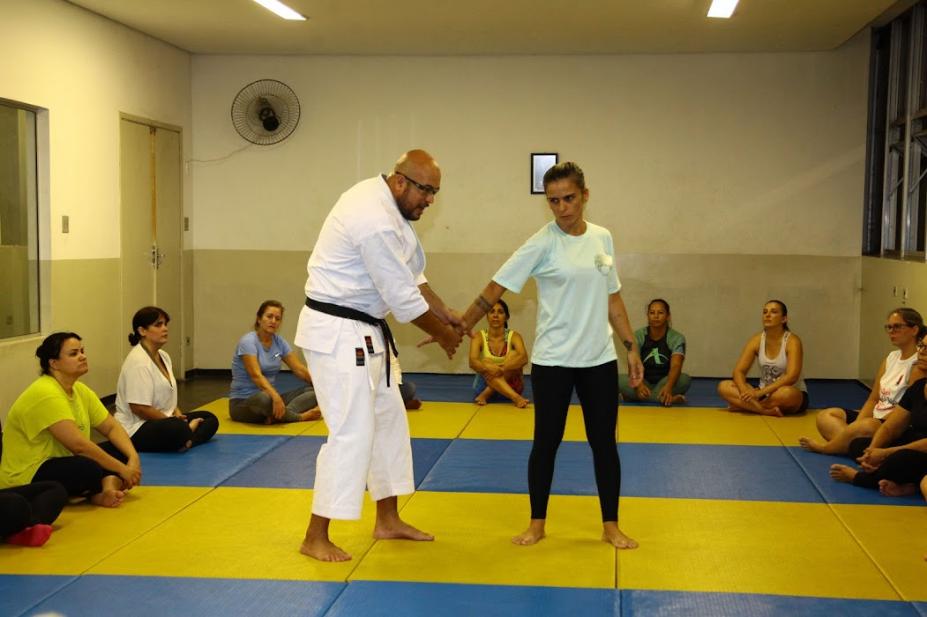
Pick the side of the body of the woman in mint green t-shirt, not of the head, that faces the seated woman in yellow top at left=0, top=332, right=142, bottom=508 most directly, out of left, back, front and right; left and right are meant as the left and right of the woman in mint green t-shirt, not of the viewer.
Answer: right

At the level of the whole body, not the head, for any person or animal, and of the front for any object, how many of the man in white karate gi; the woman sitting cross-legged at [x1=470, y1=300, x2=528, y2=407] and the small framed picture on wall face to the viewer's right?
1

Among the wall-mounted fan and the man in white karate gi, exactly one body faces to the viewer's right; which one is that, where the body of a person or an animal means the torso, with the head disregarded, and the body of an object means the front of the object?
the man in white karate gi

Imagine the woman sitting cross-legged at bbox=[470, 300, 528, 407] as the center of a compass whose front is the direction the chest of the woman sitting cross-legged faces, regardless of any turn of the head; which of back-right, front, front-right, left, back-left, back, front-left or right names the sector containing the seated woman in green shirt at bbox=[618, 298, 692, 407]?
left

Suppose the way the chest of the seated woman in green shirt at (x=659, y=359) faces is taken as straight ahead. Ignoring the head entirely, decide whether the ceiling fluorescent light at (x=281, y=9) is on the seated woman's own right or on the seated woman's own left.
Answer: on the seated woman's own right

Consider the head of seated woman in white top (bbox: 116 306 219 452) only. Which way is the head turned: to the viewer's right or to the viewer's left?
to the viewer's right

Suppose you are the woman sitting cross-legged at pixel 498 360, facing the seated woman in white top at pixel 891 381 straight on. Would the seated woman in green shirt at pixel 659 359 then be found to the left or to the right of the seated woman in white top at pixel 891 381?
left

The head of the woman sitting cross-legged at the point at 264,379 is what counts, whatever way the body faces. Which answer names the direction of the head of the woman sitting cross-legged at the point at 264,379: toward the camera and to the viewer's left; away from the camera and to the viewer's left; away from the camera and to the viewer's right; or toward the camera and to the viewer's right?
toward the camera and to the viewer's right

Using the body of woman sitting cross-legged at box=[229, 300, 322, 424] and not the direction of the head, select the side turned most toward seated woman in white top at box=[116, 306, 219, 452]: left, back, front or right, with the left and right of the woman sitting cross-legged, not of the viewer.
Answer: right
